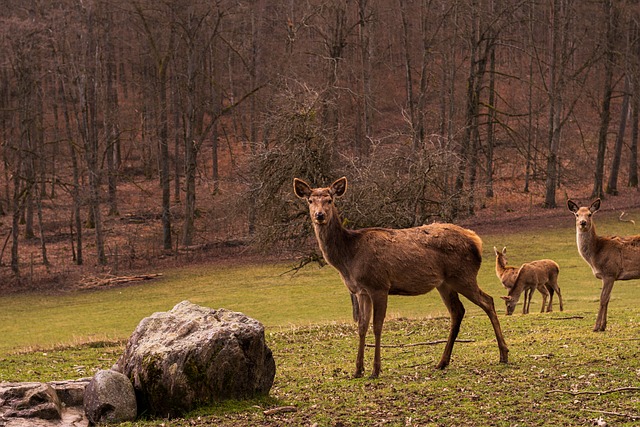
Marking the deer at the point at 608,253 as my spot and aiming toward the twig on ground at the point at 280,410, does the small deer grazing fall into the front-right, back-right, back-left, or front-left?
back-right

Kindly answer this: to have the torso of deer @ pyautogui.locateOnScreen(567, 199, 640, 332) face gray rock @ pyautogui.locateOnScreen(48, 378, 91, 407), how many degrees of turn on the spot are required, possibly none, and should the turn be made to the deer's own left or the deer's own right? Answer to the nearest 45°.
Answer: approximately 45° to the deer's own left

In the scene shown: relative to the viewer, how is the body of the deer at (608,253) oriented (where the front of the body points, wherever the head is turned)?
to the viewer's left

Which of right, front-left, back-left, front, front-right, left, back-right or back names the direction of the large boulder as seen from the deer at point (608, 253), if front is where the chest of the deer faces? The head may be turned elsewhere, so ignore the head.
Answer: front-left

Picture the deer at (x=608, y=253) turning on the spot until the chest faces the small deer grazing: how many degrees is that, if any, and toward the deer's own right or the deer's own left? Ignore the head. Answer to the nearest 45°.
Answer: approximately 90° to the deer's own right

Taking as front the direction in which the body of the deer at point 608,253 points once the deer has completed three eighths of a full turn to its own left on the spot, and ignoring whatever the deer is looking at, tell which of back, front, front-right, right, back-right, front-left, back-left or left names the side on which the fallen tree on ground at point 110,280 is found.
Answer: back

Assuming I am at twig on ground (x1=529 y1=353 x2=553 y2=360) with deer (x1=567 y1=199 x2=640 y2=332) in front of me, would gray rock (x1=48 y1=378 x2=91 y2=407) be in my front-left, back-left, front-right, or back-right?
back-left

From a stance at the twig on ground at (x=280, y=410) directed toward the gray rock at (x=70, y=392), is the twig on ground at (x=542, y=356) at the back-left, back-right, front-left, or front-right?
back-right

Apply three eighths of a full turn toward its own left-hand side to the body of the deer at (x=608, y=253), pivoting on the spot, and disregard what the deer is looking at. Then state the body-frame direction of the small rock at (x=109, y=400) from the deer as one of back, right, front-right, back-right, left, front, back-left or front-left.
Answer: right

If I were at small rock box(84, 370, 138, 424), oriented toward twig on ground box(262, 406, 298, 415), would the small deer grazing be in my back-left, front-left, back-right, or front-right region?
front-left

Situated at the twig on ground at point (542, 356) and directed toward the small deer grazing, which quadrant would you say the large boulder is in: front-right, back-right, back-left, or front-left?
back-left

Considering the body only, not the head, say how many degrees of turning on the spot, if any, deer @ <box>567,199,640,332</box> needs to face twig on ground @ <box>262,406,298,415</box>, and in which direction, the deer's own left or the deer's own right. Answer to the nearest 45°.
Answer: approximately 45° to the deer's own left

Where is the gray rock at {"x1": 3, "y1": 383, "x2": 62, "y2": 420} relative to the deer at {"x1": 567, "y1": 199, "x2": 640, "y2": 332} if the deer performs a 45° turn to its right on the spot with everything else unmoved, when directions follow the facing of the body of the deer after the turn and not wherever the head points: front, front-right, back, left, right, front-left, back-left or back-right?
left
